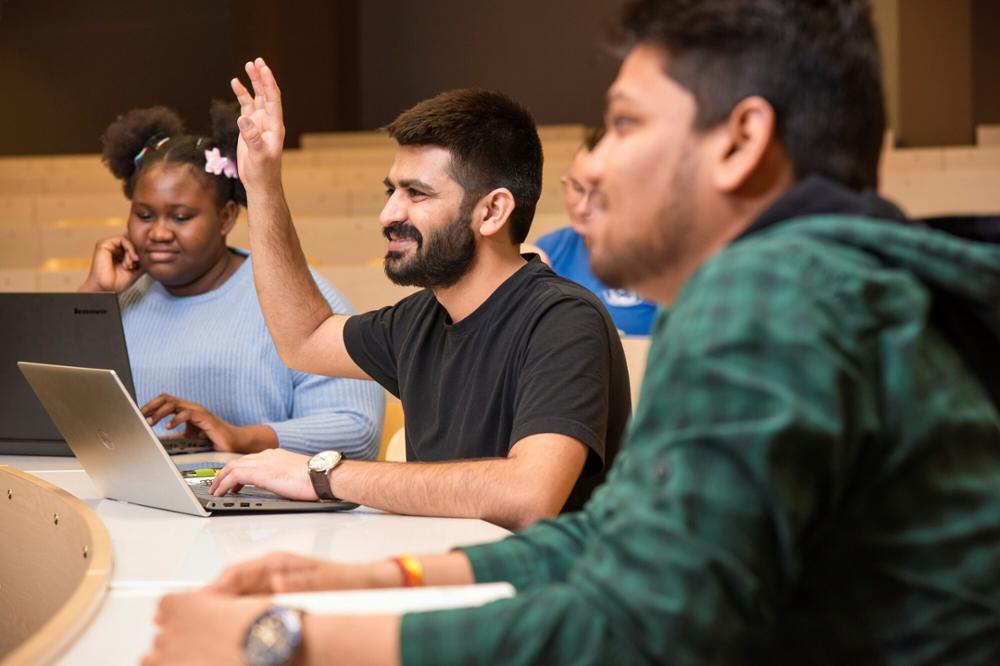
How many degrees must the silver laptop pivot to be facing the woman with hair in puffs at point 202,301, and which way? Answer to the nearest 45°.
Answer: approximately 45° to its left

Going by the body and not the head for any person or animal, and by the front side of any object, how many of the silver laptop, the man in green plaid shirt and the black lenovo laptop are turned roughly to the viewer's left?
1

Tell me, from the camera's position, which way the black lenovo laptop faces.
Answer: facing away from the viewer and to the right of the viewer

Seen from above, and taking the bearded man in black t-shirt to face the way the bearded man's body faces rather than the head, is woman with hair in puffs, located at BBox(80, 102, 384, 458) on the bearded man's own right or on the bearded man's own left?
on the bearded man's own right

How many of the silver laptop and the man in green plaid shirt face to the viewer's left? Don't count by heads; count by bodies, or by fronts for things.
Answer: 1

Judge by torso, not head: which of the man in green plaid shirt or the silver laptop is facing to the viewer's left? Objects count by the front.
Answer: the man in green plaid shirt

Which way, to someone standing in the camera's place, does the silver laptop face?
facing away from the viewer and to the right of the viewer

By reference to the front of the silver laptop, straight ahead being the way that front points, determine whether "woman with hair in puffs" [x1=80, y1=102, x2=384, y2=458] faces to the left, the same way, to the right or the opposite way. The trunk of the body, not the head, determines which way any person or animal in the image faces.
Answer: the opposite way

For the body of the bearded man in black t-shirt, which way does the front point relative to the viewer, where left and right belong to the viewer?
facing the viewer and to the left of the viewer

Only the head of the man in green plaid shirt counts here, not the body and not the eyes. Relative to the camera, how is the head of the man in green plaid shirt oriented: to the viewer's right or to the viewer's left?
to the viewer's left

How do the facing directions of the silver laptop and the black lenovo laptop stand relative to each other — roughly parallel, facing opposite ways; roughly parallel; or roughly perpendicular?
roughly parallel

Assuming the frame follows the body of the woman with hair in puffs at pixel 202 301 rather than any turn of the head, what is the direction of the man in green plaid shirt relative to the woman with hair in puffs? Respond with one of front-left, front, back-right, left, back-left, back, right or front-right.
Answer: front-left

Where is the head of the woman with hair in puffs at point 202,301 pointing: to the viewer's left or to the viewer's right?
to the viewer's left

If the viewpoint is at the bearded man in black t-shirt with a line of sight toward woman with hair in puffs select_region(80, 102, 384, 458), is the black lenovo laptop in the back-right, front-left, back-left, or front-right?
front-left
